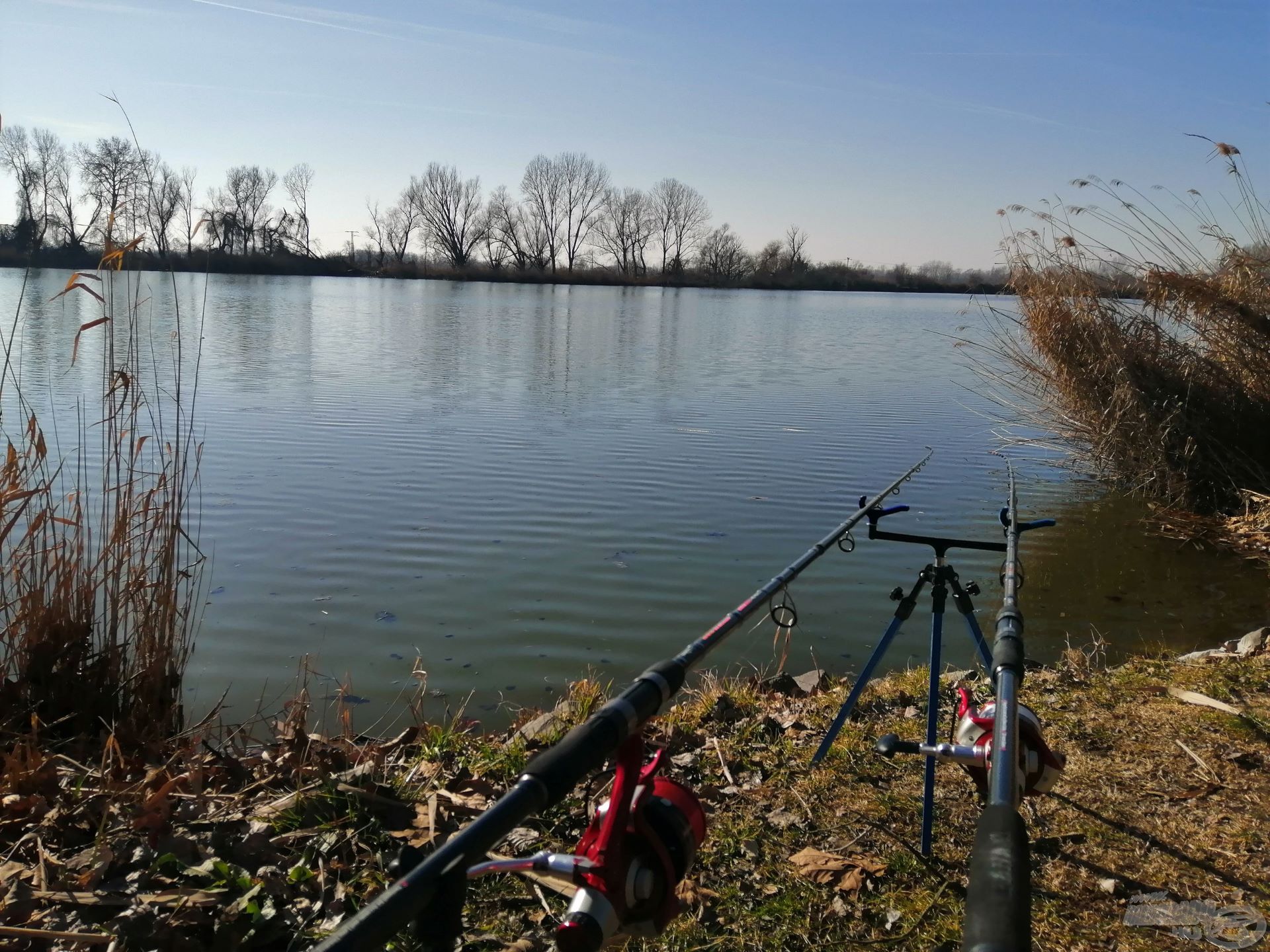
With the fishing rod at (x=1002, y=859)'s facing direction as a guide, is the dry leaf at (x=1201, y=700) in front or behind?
in front

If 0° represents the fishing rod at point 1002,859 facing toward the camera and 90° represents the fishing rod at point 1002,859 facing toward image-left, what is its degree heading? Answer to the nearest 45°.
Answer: approximately 180°

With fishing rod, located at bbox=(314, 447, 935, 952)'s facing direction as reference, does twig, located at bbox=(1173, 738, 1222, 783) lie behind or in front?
in front

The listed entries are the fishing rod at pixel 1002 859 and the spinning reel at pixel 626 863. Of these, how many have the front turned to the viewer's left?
0

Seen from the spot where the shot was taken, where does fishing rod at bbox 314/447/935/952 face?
facing away from the viewer and to the right of the viewer

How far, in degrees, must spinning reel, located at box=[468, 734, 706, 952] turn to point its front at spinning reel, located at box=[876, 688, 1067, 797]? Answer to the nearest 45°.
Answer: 0° — it already faces it

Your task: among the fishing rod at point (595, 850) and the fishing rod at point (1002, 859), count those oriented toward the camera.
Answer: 0

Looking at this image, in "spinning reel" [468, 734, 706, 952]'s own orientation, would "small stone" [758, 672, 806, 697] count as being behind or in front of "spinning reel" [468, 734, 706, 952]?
in front

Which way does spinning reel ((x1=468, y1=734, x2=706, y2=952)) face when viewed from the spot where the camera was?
facing away from the viewer and to the right of the viewer
